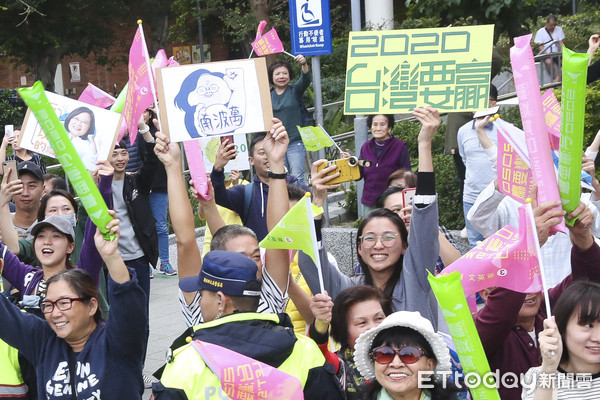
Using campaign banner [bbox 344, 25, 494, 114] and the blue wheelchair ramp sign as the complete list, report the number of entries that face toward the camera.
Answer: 2

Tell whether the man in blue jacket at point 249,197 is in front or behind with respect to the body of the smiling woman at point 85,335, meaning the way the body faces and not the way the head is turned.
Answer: behind

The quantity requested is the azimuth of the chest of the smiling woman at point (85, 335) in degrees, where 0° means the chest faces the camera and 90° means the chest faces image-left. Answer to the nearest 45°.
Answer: approximately 45°

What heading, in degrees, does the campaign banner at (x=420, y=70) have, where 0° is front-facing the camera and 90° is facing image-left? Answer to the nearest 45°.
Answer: approximately 0°

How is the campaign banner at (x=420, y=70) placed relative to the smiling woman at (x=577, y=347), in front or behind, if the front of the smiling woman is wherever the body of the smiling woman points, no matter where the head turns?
behind

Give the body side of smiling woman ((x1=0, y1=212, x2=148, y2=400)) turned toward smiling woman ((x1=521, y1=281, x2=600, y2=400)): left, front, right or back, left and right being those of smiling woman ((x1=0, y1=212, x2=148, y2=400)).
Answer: left

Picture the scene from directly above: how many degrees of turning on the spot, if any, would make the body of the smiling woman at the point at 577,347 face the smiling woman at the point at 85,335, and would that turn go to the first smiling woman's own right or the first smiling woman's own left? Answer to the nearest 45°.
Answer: approximately 135° to the first smiling woman's own right

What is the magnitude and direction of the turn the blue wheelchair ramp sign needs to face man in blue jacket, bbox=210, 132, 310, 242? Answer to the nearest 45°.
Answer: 0° — it already faces them

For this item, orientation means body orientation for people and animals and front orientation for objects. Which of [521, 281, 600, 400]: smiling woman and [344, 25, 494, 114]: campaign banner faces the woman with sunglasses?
the campaign banner

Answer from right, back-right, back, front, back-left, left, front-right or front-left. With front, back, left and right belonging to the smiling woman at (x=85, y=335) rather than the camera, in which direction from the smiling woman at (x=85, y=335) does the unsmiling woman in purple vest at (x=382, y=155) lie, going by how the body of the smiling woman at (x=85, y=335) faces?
back

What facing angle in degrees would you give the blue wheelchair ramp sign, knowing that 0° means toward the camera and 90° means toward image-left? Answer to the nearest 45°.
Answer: approximately 0°
